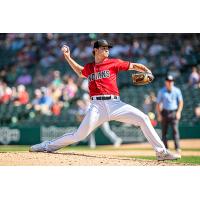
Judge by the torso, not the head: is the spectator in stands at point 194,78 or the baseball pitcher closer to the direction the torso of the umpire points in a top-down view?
the baseball pitcher

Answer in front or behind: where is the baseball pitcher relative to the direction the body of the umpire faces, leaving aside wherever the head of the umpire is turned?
in front

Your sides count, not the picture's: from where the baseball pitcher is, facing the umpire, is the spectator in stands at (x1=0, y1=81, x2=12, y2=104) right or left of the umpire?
left

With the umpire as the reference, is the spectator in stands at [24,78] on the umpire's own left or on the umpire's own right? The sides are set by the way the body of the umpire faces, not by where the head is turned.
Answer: on the umpire's own right

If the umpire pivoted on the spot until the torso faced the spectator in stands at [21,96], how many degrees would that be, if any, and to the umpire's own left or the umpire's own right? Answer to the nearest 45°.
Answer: approximately 135° to the umpire's own right

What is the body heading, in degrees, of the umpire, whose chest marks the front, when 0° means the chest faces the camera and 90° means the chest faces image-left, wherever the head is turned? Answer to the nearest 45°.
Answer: approximately 0°

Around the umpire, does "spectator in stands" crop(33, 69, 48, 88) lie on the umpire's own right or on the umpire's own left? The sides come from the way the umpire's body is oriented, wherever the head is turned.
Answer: on the umpire's own right

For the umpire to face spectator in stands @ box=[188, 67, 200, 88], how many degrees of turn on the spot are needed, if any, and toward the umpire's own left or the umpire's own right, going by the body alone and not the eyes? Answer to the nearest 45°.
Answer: approximately 180°

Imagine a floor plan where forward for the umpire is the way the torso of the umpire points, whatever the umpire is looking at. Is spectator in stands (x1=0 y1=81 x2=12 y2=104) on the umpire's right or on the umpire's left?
on the umpire's right
